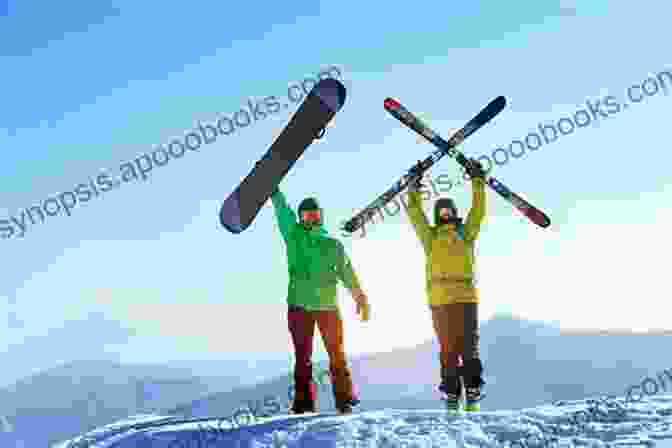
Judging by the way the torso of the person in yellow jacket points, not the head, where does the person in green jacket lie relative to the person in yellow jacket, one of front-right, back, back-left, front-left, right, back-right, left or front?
right

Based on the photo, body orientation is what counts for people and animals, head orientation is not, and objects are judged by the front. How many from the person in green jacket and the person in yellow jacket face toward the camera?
2

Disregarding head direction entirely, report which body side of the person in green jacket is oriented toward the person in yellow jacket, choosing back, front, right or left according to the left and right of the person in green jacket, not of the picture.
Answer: left

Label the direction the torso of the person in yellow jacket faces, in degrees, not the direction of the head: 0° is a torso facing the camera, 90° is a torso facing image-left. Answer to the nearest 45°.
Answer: approximately 0°
